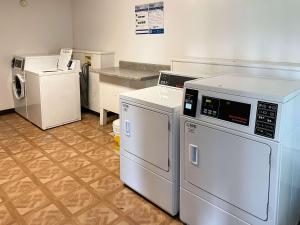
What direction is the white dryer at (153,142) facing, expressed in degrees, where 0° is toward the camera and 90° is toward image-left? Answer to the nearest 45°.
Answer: approximately 45°

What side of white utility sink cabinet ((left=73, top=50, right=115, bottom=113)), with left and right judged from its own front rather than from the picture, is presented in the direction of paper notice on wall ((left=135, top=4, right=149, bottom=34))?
left

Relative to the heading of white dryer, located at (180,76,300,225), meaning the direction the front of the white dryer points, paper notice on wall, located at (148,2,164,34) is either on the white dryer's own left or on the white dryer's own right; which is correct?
on the white dryer's own right

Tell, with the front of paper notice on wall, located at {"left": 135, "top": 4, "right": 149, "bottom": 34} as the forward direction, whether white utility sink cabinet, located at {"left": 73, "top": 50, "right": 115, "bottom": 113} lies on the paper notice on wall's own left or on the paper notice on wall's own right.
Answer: on the paper notice on wall's own right

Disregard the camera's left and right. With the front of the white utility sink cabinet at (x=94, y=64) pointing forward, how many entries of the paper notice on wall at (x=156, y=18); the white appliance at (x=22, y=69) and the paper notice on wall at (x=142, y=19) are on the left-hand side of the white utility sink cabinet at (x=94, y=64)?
2

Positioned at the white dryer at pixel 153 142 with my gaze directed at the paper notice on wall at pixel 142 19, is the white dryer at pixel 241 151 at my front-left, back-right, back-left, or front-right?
back-right

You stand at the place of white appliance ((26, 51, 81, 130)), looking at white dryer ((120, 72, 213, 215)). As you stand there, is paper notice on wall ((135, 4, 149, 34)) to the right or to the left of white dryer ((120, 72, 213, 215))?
left

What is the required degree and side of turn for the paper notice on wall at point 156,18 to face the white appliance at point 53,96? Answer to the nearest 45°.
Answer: approximately 45° to its right

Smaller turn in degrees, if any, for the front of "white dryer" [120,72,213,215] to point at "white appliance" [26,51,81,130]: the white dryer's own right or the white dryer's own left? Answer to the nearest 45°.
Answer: approximately 90° to the white dryer's own right

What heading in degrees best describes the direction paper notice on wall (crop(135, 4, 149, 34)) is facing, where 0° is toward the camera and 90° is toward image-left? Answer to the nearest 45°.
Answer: approximately 45°
